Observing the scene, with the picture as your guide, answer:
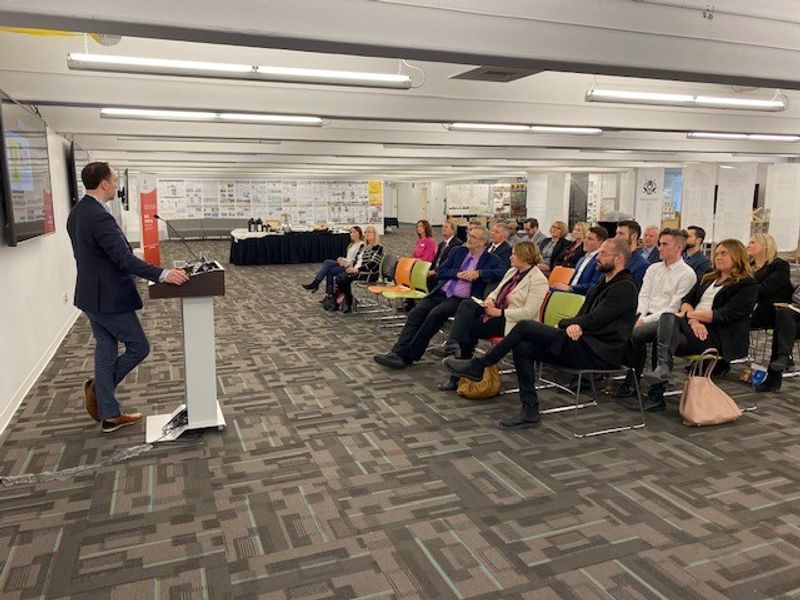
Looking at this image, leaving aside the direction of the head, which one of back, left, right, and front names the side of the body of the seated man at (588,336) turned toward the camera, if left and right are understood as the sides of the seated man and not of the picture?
left

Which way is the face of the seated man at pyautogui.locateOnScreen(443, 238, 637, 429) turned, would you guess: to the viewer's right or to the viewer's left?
to the viewer's left

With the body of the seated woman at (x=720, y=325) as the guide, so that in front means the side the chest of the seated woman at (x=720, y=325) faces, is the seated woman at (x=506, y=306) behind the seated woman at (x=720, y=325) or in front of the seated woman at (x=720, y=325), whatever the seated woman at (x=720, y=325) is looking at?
in front

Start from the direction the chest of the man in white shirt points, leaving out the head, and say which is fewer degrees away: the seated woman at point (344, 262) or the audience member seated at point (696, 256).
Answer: the seated woman

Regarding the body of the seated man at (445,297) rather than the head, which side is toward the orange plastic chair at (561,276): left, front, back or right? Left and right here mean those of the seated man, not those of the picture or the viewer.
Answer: back

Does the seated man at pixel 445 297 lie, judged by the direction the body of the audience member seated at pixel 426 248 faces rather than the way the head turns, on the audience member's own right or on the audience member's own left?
on the audience member's own left

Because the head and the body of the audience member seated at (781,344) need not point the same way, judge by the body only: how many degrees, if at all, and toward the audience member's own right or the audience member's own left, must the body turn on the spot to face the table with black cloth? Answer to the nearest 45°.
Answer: approximately 45° to the audience member's own right

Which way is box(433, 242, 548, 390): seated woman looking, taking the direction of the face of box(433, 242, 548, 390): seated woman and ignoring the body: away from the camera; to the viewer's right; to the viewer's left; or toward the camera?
to the viewer's left

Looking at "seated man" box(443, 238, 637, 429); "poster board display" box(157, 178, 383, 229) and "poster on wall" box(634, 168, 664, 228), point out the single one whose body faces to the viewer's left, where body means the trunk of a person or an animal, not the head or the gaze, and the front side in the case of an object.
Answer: the seated man

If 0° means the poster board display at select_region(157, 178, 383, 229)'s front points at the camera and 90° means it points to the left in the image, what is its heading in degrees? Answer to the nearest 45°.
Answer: approximately 0°
